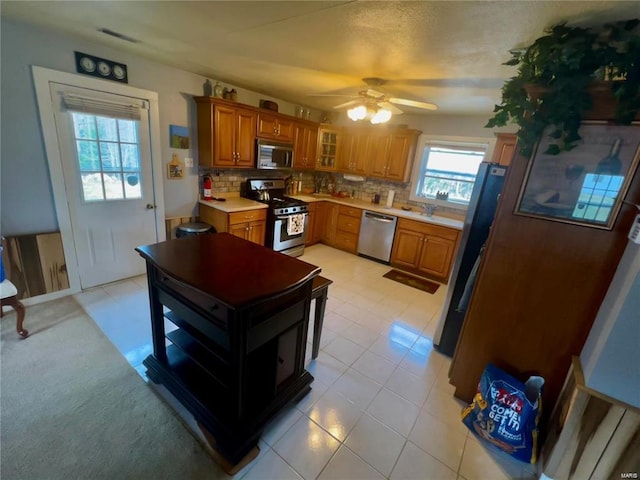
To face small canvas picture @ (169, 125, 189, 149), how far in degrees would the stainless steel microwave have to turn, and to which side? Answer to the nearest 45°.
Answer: approximately 90° to its right

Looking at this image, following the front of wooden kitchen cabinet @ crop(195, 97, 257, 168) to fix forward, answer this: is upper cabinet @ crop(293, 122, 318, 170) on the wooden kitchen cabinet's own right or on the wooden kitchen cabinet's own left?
on the wooden kitchen cabinet's own left

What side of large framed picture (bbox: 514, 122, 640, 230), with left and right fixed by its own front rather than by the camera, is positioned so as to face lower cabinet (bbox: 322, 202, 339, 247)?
right

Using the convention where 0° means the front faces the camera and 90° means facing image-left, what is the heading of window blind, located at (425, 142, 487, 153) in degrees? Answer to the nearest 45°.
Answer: approximately 45°

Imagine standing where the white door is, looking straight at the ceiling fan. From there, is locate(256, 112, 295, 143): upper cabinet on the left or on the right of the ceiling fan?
left

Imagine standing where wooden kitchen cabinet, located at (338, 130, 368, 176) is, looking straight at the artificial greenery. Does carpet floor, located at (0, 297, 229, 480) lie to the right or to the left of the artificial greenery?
right

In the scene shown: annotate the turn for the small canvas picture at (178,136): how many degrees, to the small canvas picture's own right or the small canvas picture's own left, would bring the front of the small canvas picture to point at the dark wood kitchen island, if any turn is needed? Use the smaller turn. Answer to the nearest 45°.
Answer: approximately 45° to the small canvas picture's own right
